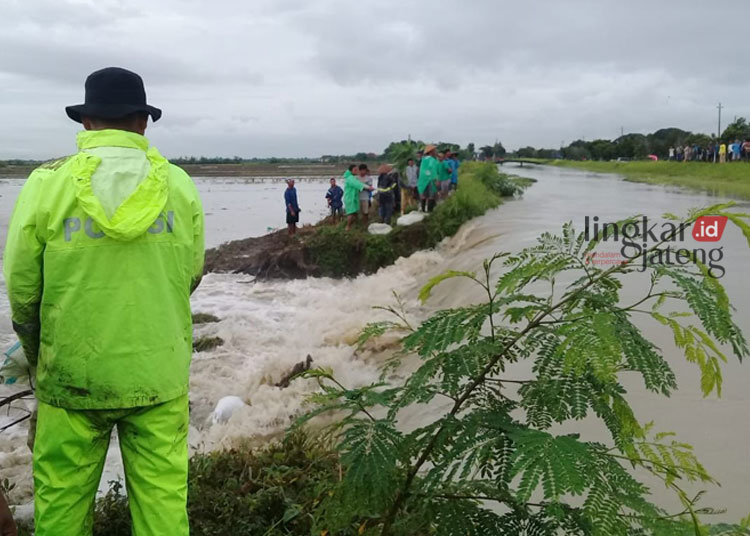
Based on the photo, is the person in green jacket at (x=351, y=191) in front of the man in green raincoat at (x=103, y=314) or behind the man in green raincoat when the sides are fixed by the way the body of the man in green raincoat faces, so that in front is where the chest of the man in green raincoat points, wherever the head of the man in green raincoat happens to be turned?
in front

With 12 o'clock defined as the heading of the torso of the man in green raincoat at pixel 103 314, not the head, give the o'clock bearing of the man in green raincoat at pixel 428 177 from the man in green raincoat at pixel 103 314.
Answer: the man in green raincoat at pixel 428 177 is roughly at 1 o'clock from the man in green raincoat at pixel 103 314.

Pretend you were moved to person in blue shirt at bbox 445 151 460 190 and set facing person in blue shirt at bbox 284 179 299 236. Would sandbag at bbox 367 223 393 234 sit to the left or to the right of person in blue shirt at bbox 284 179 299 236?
left

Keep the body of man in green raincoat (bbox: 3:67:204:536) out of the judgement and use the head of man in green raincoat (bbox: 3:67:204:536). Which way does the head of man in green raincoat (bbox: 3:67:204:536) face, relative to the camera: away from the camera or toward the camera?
away from the camera

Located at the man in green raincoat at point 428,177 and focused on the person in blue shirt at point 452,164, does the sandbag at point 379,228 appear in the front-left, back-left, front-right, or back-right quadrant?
back-left

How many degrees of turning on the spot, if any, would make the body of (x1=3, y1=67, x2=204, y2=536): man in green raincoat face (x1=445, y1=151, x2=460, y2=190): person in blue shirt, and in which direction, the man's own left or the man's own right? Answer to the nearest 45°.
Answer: approximately 45° to the man's own right

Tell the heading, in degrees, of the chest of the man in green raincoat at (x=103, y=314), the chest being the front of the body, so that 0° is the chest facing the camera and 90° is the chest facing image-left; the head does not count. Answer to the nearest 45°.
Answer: approximately 180°

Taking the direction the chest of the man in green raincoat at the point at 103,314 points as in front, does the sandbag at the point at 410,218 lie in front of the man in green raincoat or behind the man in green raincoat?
in front

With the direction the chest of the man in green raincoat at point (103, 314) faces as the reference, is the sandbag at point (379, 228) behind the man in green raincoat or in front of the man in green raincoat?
in front

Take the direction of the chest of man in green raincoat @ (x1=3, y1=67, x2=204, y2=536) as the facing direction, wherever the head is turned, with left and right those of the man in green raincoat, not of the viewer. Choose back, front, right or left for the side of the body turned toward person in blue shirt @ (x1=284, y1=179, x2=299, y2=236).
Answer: front
